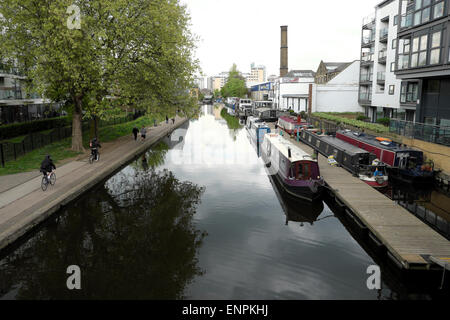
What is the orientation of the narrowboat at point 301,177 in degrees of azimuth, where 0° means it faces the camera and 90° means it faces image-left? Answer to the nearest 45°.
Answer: approximately 315°

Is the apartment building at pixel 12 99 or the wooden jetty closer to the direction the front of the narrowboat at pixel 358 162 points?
the wooden jetty

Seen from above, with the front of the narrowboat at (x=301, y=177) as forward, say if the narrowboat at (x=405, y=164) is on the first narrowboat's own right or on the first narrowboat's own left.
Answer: on the first narrowboat's own left

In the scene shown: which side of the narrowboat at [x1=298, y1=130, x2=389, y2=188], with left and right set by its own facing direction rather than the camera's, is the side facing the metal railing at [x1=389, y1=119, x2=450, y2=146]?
left

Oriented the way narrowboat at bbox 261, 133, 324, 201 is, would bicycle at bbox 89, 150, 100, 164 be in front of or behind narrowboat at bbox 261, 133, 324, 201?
behind

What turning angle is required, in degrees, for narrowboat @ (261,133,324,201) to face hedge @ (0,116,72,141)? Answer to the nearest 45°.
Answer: approximately 180°

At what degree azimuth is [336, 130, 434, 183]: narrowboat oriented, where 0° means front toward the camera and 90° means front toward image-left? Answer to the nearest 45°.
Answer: approximately 315°

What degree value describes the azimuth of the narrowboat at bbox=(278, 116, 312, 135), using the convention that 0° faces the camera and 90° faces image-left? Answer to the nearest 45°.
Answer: approximately 315°
